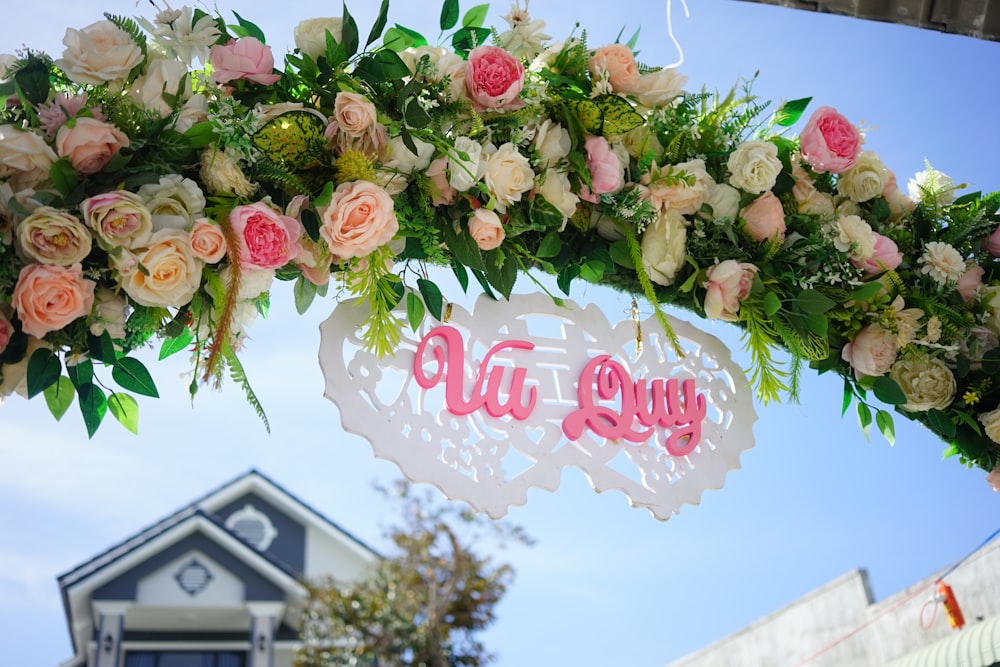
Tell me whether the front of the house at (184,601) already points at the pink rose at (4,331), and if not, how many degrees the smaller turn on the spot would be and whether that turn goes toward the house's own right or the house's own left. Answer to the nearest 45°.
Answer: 0° — it already faces it

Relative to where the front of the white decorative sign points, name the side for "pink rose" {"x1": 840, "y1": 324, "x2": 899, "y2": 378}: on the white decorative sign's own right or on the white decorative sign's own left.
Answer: on the white decorative sign's own left

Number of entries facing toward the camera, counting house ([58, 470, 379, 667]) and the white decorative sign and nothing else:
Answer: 2

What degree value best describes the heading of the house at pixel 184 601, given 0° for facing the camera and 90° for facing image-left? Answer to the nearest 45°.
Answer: approximately 0°

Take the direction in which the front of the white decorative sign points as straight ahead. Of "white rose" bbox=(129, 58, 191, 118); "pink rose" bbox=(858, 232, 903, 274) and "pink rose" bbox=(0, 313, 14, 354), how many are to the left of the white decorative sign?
1

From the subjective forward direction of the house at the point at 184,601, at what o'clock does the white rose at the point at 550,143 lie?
The white rose is roughly at 12 o'clock from the house.

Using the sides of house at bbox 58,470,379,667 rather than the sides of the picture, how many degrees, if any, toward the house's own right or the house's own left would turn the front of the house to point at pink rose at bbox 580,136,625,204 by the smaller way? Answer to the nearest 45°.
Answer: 0° — it already faces it

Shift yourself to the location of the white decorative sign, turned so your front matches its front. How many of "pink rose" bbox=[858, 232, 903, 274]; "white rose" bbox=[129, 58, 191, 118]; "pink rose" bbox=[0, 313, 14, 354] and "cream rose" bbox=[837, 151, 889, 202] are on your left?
2

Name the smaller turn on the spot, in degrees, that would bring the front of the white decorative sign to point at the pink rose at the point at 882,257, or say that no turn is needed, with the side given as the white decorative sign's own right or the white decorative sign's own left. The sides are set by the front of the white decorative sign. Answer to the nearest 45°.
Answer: approximately 90° to the white decorative sign's own left

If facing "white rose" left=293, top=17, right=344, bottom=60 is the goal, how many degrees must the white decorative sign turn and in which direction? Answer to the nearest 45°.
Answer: approximately 45° to its right
